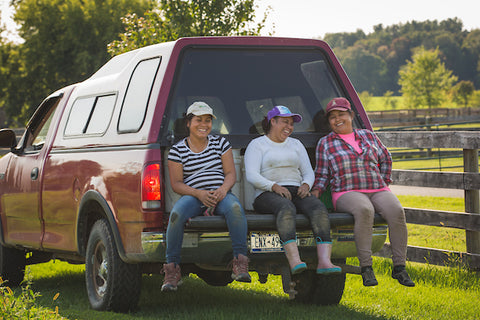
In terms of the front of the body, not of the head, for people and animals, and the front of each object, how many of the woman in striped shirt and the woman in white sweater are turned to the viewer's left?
0

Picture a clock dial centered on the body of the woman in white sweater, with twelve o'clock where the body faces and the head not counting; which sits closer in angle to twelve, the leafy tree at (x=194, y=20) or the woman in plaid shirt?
the woman in plaid shirt

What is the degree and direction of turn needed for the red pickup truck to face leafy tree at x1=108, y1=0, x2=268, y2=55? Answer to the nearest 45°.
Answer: approximately 45° to its right

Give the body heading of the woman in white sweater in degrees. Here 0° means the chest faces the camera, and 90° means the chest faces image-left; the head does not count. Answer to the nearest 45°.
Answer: approximately 315°

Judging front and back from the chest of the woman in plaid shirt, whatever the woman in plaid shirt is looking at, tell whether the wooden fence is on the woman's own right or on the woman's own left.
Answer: on the woman's own left

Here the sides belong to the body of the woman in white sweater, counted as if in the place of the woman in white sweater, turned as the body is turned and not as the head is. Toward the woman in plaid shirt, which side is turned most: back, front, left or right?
left

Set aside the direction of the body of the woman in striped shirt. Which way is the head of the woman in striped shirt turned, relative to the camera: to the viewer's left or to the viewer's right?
to the viewer's right

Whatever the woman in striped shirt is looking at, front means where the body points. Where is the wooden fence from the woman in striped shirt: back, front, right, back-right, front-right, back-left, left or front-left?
back-left

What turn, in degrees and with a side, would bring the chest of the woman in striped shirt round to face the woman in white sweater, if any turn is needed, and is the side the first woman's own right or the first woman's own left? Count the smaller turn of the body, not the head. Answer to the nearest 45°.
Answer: approximately 90° to the first woman's own left

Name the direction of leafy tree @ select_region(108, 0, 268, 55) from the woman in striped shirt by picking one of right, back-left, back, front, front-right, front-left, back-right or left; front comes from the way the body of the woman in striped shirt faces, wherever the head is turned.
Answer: back

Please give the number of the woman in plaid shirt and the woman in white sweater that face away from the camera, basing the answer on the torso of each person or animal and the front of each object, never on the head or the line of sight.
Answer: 0

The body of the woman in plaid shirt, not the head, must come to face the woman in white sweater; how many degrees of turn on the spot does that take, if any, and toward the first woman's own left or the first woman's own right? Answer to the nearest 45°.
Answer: approximately 90° to the first woman's own right

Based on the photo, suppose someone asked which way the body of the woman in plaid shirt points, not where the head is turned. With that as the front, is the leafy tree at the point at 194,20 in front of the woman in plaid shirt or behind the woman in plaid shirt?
behind

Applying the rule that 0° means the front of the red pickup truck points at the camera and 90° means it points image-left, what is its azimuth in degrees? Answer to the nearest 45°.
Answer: approximately 135°
